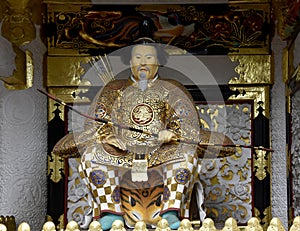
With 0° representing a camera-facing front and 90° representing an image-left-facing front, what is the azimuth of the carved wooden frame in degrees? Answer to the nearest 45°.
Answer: approximately 0°

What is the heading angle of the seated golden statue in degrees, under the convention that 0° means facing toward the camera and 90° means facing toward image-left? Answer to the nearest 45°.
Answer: approximately 0°

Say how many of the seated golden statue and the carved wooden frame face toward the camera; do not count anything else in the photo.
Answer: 2
